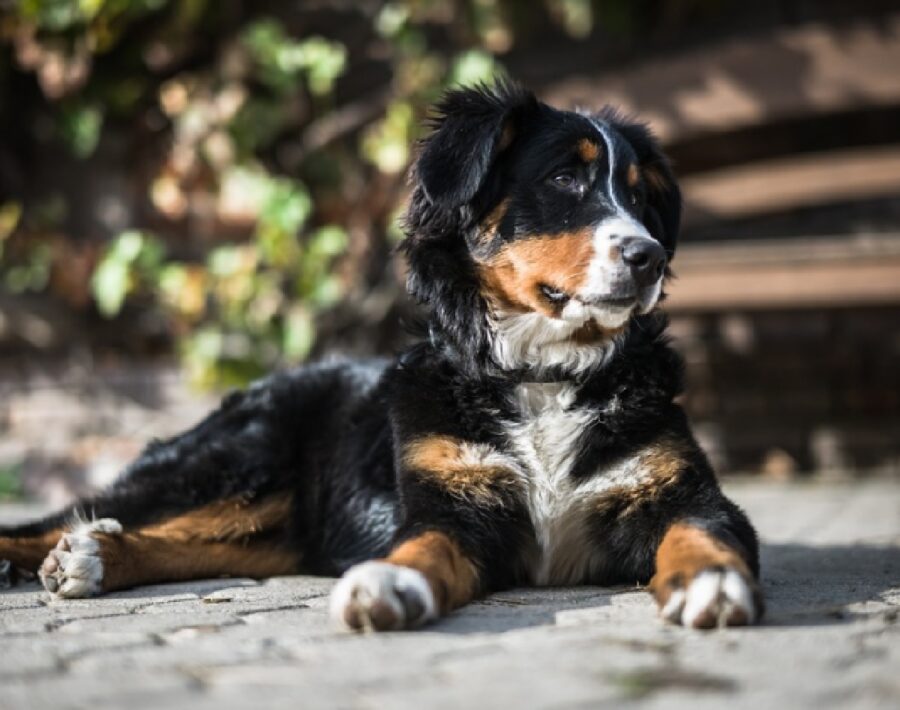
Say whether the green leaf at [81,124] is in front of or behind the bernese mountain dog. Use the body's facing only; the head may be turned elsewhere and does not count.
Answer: behind

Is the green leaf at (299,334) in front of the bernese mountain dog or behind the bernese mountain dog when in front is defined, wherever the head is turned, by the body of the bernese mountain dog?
behind

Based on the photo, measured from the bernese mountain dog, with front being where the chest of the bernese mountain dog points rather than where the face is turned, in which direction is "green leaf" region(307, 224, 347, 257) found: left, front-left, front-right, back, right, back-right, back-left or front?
back-left

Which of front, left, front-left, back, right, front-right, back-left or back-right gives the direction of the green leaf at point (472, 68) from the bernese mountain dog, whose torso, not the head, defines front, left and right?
back-left

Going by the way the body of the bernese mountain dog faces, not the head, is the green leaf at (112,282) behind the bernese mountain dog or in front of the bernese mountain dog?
behind

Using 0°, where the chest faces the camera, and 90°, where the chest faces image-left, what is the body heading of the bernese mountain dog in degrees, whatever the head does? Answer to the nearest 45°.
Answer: approximately 315°
